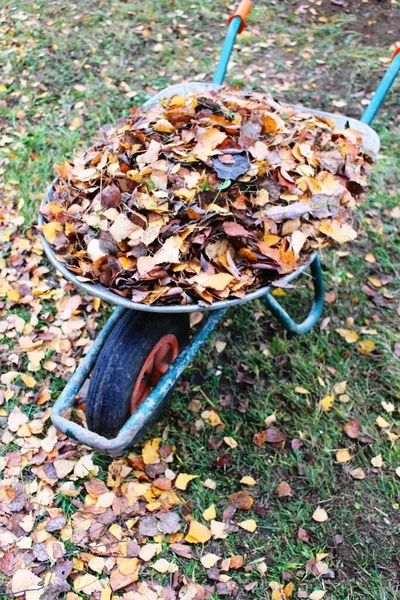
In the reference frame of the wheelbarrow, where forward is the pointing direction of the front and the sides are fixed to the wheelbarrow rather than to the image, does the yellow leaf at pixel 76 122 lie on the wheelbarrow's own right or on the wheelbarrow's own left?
on the wheelbarrow's own right

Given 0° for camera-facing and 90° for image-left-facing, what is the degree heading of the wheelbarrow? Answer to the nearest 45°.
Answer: approximately 45°

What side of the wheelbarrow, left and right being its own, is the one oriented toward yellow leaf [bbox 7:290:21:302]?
right

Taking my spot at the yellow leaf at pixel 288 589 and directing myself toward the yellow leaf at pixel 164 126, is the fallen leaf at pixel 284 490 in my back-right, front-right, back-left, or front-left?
front-right
